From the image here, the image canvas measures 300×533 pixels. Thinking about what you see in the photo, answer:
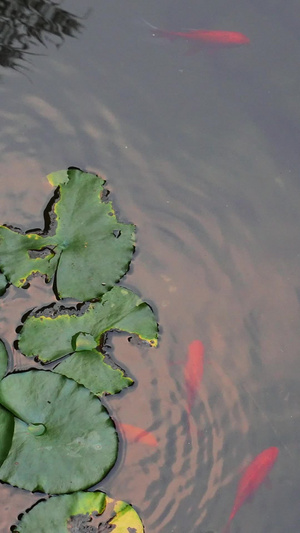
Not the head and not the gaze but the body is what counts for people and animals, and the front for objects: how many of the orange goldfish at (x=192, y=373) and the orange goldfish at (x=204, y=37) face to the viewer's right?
1

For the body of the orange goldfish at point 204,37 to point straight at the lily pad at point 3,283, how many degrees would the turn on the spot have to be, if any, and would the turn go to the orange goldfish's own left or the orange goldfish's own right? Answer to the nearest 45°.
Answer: approximately 90° to the orange goldfish's own right

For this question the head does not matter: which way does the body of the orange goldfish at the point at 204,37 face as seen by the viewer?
to the viewer's right

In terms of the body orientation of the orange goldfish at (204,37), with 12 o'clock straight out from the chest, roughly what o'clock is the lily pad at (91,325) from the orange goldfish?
The lily pad is roughly at 3 o'clock from the orange goldfish.

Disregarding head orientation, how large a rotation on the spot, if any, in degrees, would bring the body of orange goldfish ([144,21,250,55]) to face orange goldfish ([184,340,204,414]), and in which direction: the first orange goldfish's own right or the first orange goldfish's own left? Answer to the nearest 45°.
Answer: approximately 90° to the first orange goldfish's own right

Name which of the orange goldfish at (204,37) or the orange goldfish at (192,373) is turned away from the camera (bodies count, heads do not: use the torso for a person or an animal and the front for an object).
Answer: the orange goldfish at (192,373)

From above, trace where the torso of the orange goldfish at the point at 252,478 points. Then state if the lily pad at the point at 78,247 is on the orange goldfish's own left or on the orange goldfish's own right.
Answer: on the orange goldfish's own left

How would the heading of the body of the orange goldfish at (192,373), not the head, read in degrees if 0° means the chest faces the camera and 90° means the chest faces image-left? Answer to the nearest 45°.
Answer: approximately 180°

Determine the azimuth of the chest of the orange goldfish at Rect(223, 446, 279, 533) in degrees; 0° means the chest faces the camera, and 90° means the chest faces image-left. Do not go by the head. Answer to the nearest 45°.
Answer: approximately 225°
